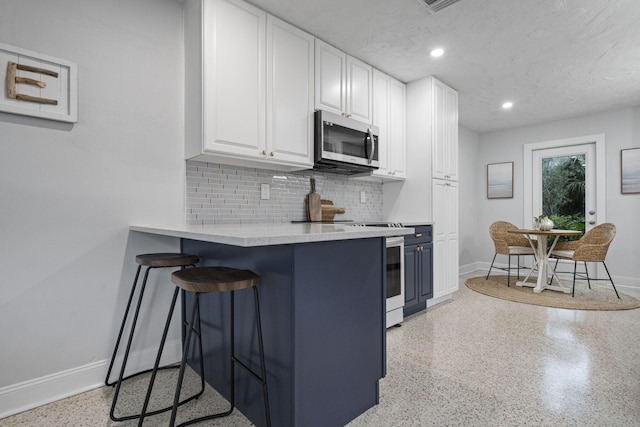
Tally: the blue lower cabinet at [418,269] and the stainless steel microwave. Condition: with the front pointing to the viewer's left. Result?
0

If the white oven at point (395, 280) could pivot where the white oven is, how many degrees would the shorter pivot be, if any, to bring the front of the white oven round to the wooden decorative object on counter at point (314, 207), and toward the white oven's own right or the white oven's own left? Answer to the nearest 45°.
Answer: approximately 135° to the white oven's own right

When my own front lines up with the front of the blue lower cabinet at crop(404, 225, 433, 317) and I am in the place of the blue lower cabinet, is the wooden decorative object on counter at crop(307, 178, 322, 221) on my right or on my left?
on my right

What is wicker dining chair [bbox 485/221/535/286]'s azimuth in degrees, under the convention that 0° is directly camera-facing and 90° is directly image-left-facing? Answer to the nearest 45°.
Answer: approximately 315°

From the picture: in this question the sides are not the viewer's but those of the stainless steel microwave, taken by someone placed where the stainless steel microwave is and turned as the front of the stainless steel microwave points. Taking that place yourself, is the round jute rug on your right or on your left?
on your left

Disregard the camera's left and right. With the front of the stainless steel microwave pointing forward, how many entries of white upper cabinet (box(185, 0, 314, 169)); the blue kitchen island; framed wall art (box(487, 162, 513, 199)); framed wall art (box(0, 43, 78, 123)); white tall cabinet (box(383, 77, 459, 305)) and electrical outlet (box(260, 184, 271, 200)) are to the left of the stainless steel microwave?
2

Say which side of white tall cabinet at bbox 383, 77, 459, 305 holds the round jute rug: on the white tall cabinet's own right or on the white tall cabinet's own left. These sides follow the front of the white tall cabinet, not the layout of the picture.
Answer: on the white tall cabinet's own left

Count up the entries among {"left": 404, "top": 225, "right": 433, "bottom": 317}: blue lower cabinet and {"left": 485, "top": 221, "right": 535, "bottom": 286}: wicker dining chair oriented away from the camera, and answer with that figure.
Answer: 0

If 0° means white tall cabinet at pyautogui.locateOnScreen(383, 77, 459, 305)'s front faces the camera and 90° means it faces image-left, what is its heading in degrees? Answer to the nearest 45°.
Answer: approximately 315°

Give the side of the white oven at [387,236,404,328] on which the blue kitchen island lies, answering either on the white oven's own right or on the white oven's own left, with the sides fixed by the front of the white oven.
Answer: on the white oven's own right

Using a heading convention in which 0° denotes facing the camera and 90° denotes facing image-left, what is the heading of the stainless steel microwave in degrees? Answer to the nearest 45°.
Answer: approximately 315°

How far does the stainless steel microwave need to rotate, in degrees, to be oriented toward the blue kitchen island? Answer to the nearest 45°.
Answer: approximately 45° to its right
